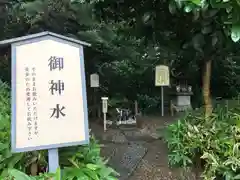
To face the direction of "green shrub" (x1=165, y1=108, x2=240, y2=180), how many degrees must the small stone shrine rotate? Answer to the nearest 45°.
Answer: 0° — it already faces it

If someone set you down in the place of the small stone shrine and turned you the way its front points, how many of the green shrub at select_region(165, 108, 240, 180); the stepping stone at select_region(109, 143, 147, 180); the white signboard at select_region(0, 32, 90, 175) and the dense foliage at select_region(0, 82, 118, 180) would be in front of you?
4

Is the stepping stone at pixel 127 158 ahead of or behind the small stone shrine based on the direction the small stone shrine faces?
ahead

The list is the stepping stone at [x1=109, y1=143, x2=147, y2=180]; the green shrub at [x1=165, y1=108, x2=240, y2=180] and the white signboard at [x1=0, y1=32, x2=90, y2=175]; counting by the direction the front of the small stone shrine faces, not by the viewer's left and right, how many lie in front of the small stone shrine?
3

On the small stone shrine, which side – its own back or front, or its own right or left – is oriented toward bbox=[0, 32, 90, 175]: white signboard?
front

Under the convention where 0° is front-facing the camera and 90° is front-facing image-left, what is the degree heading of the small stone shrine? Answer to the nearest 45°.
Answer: approximately 0°

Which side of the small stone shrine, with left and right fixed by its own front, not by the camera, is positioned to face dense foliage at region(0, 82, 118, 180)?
front
